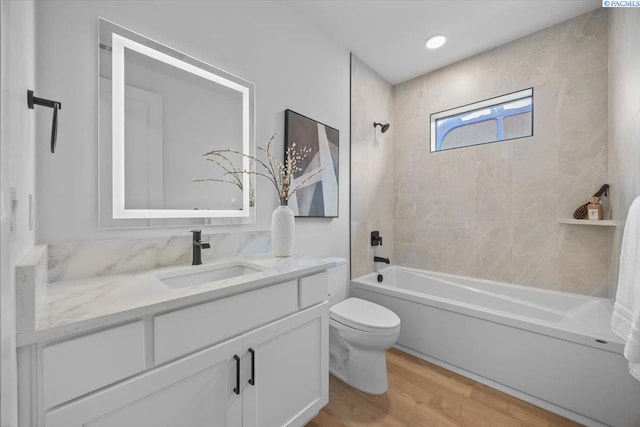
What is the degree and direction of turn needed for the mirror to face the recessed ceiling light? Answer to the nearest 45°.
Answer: approximately 45° to its left

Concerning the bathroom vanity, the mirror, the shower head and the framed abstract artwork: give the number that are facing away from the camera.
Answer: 0

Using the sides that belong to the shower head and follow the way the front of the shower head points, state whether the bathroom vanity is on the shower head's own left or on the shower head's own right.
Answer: on the shower head's own right

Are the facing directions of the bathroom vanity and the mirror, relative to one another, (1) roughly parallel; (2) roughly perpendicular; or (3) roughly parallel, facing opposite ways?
roughly parallel

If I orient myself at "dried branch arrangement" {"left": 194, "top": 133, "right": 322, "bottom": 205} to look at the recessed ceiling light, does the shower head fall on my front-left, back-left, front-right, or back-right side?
front-left

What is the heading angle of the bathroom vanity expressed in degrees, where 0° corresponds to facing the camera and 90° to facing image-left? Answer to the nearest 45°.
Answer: approximately 315°

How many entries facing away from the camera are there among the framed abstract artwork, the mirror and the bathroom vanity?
0

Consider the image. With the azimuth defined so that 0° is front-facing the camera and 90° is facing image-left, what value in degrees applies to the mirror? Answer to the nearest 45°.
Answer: approximately 315°

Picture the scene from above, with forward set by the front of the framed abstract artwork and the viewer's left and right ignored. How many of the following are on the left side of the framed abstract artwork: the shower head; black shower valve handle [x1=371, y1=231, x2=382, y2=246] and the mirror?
2

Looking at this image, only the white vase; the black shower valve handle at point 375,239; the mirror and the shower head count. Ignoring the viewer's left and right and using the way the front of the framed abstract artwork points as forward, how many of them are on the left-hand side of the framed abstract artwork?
2

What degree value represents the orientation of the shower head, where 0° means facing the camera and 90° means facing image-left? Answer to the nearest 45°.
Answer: approximately 315°

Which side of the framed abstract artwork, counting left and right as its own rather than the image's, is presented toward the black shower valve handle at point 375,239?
left

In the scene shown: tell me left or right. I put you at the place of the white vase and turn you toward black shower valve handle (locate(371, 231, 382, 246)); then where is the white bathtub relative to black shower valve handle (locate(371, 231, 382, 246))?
right

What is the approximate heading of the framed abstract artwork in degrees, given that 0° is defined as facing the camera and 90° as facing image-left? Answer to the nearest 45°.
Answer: approximately 315°
